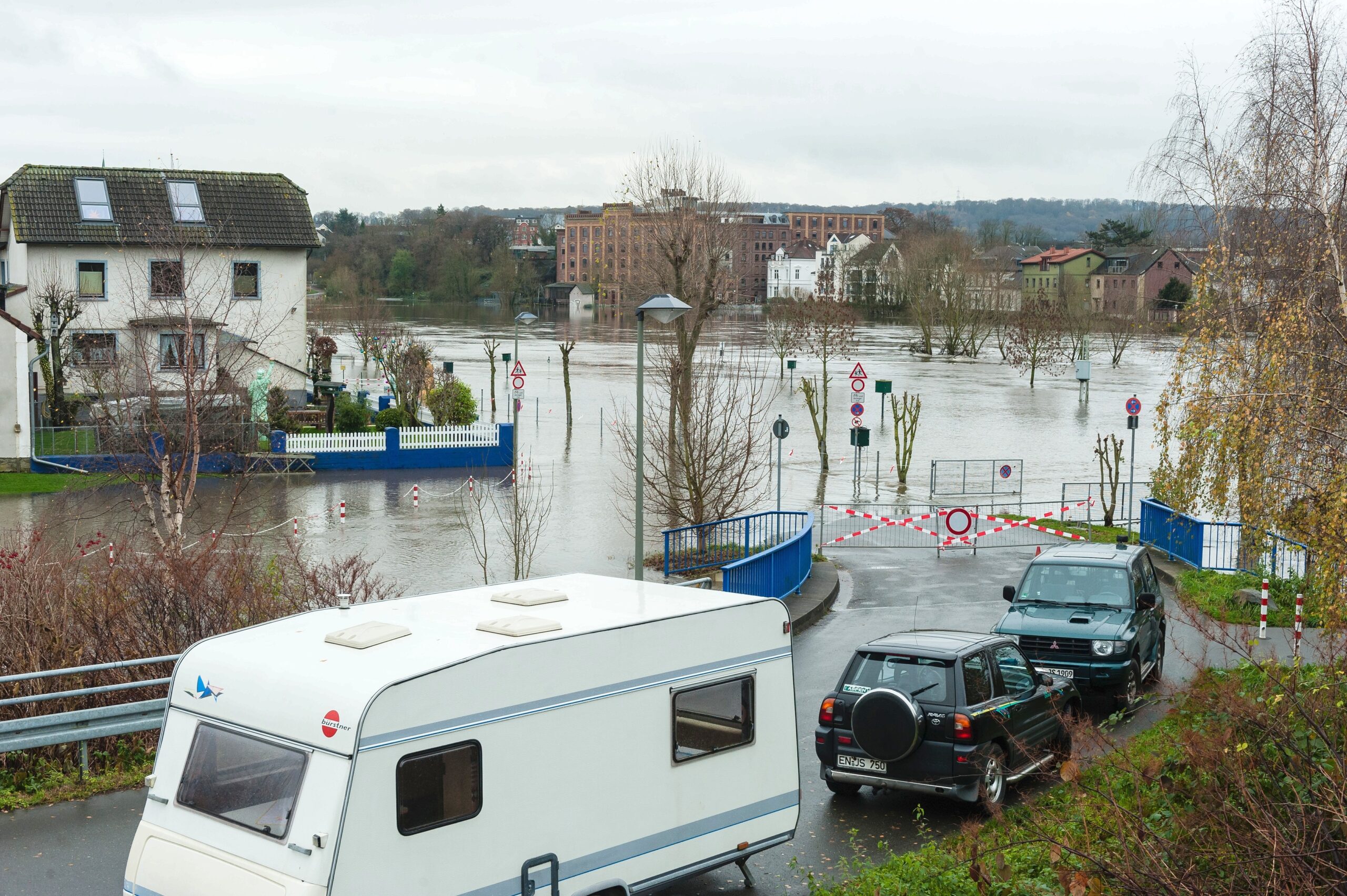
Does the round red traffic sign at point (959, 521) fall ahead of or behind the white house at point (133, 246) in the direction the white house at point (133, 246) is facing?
ahead

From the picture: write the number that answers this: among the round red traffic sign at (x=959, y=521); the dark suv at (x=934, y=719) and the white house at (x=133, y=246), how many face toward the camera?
2

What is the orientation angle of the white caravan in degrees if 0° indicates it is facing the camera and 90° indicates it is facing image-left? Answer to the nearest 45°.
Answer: approximately 45°

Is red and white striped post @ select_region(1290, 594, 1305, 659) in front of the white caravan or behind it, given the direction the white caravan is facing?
behind

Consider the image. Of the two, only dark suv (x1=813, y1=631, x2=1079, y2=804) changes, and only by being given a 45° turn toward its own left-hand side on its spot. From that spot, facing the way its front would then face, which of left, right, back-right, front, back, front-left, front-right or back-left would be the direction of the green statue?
front-left

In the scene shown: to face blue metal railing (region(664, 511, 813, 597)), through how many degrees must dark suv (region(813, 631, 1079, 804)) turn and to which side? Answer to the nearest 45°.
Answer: approximately 45° to its left

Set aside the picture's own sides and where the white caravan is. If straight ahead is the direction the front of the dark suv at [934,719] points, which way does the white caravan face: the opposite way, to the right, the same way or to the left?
the opposite way

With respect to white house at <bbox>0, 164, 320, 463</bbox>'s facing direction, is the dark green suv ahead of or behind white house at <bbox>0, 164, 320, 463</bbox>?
ahead

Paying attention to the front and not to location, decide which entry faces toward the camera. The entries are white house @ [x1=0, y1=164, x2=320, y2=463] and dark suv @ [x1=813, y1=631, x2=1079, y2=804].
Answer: the white house

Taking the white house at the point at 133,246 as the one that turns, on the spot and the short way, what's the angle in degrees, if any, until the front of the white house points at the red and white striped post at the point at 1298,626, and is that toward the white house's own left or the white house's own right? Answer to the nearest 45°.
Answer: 0° — it already faces it

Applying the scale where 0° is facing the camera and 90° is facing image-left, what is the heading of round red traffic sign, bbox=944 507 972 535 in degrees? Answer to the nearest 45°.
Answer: approximately 0°

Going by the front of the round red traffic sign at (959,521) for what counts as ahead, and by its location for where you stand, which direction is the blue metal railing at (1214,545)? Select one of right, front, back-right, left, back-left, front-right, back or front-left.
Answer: left

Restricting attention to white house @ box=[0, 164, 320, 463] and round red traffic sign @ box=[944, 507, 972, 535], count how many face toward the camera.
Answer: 2

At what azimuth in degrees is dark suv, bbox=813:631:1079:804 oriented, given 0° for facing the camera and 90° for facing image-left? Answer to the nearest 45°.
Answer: approximately 225°

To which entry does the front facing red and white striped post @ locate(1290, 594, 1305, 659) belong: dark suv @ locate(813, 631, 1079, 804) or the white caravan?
the dark suv

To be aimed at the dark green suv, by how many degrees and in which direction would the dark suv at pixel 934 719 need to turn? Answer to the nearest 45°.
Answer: approximately 45° to its left
